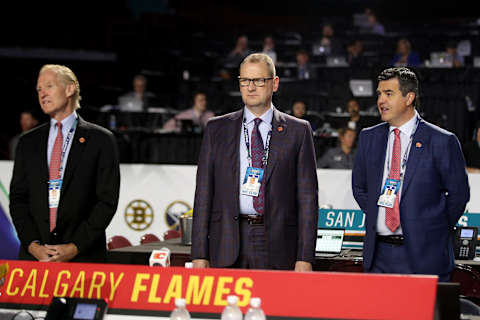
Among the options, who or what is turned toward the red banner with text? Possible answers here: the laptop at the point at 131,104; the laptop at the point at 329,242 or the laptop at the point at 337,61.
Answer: the laptop at the point at 329,242

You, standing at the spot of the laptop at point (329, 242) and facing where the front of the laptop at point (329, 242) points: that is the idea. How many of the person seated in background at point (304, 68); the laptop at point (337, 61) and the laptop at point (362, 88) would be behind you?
3

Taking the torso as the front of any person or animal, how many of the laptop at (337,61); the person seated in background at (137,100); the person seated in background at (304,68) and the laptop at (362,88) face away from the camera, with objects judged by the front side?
2

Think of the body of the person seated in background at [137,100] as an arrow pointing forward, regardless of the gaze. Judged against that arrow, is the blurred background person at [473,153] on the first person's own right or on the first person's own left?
on the first person's own left

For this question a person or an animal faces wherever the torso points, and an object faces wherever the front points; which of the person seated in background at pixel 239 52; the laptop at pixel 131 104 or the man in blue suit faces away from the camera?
the laptop

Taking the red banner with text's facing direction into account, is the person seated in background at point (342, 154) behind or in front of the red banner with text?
behind

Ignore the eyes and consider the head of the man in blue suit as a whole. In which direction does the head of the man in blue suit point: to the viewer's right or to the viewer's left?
to the viewer's left

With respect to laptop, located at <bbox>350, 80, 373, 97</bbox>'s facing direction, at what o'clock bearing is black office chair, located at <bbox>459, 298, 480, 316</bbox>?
The black office chair is roughly at 6 o'clock from the laptop.

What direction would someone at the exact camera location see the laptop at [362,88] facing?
facing away from the viewer

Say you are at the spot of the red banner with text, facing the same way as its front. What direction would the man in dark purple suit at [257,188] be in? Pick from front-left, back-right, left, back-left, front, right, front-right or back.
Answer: back

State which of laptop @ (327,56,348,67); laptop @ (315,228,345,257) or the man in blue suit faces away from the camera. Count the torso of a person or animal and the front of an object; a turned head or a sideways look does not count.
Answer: laptop @ (327,56,348,67)

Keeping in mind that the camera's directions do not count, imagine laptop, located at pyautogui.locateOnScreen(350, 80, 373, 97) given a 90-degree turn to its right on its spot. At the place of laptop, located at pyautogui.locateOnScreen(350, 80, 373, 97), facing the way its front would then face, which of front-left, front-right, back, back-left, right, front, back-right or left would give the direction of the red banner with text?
right

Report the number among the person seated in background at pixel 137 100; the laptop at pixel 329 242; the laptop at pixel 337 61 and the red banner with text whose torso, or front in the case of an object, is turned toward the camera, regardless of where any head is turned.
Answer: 3

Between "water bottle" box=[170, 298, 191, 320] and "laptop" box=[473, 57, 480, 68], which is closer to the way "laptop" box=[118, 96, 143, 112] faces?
the laptop

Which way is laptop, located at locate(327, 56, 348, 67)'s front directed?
away from the camera
